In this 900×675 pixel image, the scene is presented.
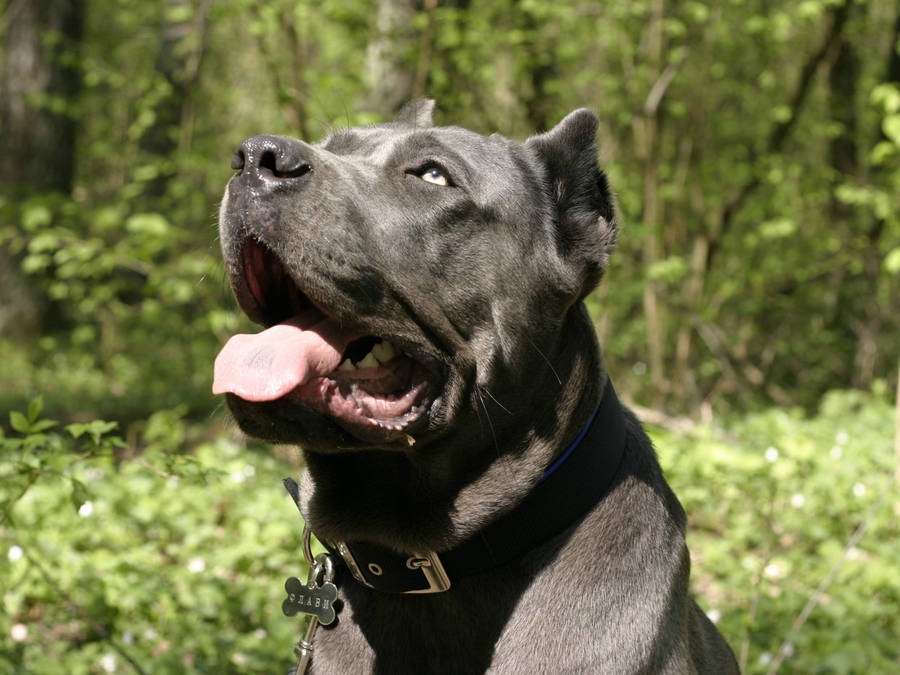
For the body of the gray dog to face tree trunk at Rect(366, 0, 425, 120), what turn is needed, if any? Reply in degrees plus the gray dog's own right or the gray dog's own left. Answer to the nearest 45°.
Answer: approximately 135° to the gray dog's own right

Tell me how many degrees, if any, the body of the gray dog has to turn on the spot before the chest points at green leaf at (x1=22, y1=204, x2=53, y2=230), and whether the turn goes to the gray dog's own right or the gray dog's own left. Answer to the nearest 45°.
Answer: approximately 90° to the gray dog's own right

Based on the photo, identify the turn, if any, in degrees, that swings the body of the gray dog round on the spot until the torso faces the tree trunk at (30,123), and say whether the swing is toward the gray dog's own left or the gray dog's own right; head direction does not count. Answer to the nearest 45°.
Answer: approximately 90° to the gray dog's own right

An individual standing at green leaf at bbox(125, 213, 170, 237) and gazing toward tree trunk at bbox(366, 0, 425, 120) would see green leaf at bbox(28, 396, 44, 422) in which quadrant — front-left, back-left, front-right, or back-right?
back-right

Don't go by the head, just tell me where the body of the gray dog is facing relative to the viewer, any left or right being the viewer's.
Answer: facing the viewer and to the left of the viewer

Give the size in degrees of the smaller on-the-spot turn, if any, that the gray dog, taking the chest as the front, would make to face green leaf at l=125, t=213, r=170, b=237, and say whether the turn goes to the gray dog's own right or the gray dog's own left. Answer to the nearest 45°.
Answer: approximately 90° to the gray dog's own right

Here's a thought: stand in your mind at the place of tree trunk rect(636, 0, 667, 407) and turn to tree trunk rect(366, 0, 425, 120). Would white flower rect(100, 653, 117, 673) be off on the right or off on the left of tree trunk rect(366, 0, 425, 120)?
left

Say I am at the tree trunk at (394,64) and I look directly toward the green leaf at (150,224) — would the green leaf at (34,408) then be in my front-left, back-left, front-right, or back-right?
front-left
